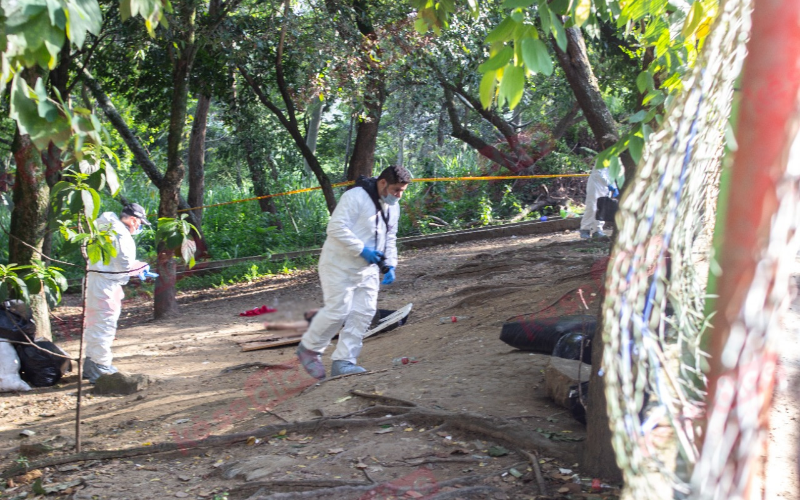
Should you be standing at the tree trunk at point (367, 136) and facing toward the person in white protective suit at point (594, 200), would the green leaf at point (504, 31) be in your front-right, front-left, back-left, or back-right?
front-right

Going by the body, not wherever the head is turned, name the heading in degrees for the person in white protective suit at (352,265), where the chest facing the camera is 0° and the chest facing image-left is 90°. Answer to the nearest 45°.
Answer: approximately 315°

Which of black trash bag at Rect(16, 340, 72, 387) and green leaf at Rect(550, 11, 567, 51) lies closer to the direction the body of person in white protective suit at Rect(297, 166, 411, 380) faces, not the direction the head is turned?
the green leaf

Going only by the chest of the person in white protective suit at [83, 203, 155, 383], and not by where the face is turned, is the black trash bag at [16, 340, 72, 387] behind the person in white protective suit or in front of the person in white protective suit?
behind

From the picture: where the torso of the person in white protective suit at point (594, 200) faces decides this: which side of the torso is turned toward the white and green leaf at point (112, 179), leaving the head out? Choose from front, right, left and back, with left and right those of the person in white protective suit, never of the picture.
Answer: right

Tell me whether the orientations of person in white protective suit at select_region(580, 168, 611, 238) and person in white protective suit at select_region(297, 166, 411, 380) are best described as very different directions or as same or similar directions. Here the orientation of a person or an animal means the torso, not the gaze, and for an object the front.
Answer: same or similar directions

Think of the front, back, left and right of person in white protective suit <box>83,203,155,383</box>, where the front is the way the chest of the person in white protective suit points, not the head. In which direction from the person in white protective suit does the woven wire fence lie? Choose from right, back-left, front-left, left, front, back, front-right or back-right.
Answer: right

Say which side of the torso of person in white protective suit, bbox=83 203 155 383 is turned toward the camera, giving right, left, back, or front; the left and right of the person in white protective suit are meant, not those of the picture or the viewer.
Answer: right
